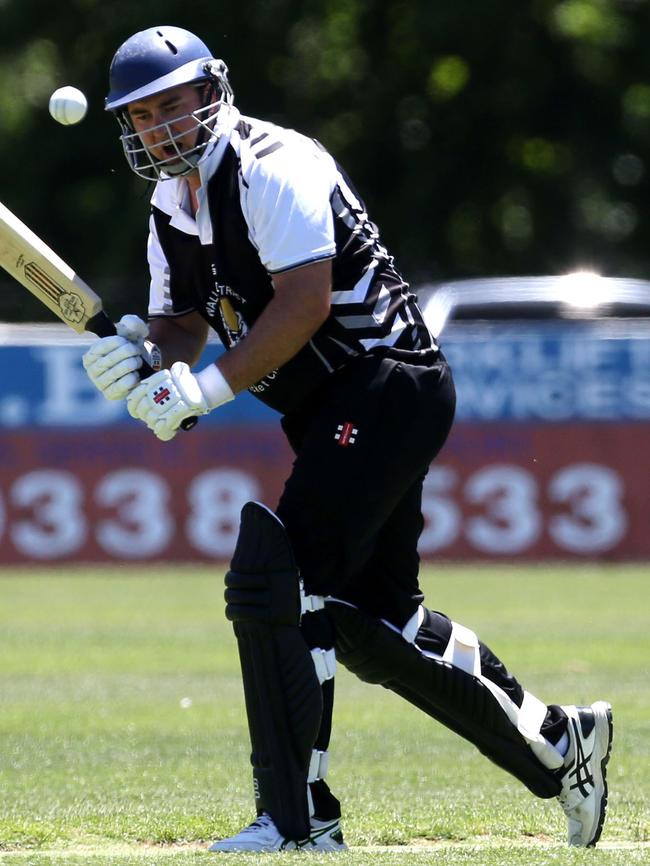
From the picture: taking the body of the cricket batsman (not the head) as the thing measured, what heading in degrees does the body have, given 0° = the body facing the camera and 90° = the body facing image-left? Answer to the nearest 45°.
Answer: approximately 45°

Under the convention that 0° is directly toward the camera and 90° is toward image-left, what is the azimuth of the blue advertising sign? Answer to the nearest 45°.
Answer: approximately 0°

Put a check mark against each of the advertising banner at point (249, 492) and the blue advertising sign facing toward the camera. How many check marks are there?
2

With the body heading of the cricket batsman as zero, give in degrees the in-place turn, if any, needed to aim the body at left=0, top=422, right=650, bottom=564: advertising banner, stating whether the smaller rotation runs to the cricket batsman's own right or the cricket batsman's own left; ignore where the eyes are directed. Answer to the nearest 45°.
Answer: approximately 135° to the cricket batsman's own right

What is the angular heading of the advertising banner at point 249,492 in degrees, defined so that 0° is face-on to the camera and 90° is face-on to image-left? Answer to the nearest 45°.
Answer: approximately 0°
